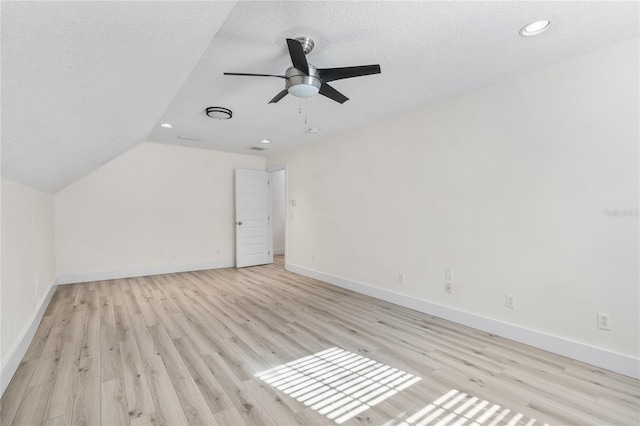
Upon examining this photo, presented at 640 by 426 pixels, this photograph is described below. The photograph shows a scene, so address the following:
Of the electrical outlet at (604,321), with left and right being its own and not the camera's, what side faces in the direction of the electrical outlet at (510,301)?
right

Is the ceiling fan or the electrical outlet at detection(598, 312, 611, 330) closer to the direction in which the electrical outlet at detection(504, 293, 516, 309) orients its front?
the ceiling fan

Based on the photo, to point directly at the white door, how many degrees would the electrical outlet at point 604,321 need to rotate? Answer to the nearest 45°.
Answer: approximately 90° to its right

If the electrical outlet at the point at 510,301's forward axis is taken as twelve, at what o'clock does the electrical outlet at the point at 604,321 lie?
the electrical outlet at the point at 604,321 is roughly at 8 o'clock from the electrical outlet at the point at 510,301.

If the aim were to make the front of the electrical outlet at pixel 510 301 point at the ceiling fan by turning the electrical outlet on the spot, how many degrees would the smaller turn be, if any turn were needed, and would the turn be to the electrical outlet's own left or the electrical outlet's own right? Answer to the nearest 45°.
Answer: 0° — it already faces it

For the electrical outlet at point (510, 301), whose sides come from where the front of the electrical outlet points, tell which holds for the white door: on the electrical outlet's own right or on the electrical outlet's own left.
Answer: on the electrical outlet's own right

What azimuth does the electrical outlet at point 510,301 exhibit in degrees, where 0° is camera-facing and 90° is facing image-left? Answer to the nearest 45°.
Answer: approximately 45°
